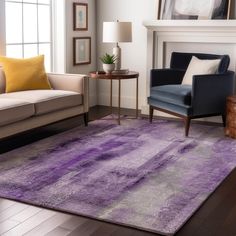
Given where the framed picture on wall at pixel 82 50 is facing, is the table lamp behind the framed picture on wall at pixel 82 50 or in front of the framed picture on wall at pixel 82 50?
in front

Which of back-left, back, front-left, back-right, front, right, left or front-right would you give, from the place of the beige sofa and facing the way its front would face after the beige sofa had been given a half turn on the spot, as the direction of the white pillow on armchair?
back-right

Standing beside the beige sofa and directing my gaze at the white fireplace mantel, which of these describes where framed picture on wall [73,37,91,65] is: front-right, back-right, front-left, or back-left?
front-left

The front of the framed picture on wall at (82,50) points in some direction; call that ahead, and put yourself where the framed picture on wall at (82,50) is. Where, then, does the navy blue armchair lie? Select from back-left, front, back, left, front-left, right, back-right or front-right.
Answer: front

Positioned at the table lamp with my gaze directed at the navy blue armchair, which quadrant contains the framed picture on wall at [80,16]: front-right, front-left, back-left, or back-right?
back-left

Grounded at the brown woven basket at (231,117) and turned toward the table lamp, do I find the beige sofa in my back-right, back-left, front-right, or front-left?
front-left

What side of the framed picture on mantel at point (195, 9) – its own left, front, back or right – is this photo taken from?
front

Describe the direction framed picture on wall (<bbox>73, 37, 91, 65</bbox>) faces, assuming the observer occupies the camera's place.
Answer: facing the viewer and to the right of the viewer

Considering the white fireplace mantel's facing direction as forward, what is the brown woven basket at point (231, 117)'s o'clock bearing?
The brown woven basket is roughly at 11 o'clock from the white fireplace mantel.

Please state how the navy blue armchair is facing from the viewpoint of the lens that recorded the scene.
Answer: facing the viewer and to the left of the viewer

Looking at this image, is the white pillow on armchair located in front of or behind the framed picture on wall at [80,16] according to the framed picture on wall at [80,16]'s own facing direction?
in front

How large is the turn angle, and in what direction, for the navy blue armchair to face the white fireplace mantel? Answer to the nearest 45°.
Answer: approximately 135° to its right

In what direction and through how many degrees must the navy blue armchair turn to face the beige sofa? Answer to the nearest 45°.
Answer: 0° — it already faces it

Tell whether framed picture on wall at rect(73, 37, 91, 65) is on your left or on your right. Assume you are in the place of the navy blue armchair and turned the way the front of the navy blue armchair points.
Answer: on your right
